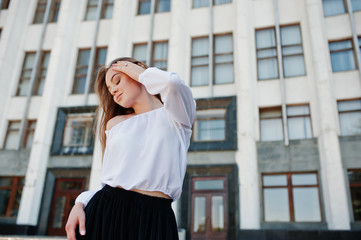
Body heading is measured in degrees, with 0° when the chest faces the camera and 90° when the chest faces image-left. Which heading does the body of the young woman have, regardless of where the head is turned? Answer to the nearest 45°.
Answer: approximately 45°
